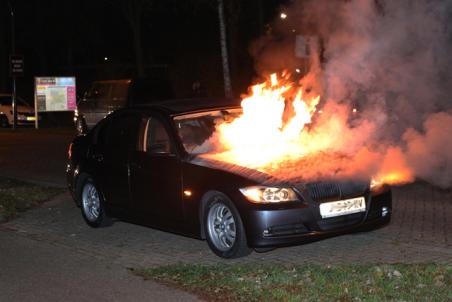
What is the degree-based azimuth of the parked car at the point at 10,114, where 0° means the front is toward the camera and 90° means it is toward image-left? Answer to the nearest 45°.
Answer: approximately 315°

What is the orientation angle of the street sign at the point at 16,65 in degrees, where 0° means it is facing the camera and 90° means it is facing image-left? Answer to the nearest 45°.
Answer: approximately 0°

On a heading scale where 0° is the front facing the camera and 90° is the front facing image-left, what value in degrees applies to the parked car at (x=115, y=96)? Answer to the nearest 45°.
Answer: approximately 45°

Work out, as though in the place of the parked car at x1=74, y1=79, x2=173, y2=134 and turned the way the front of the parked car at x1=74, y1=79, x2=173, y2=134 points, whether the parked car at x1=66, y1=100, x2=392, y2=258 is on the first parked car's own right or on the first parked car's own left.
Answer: on the first parked car's own left

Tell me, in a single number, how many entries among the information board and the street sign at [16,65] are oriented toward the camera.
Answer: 2

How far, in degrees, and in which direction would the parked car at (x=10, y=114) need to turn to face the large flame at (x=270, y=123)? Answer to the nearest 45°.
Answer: approximately 45° to its right
